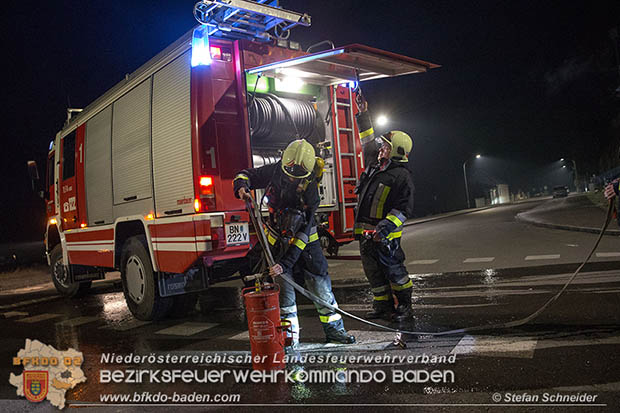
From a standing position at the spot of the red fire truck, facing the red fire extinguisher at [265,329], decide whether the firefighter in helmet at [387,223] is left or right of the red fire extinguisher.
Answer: left

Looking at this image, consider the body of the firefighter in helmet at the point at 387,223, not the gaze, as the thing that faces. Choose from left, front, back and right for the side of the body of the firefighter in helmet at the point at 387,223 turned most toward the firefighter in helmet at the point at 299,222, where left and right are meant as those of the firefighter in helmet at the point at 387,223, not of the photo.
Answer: front

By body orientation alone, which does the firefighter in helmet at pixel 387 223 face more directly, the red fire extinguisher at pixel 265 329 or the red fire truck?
the red fire extinguisher

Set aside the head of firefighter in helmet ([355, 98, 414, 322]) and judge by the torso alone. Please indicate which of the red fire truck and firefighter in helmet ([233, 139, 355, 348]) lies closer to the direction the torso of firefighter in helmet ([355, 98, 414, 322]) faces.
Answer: the firefighter in helmet

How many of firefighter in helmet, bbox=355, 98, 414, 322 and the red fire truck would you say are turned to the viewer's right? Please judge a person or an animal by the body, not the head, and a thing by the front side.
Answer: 0

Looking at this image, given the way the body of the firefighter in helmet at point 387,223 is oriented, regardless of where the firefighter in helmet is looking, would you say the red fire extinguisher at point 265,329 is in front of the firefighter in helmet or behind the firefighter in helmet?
in front

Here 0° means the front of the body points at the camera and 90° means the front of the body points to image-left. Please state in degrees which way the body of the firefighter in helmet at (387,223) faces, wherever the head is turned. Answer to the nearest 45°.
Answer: approximately 45°

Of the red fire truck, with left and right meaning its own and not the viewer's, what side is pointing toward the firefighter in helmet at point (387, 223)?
back

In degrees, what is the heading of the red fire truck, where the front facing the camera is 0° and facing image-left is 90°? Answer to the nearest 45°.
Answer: approximately 135°
